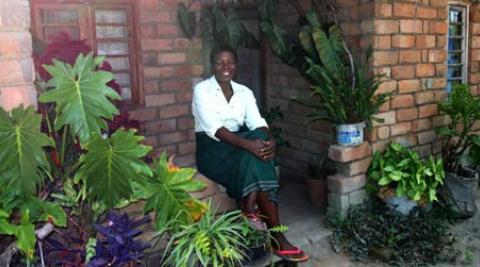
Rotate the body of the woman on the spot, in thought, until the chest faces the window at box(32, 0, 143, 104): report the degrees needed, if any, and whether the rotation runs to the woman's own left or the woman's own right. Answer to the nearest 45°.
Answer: approximately 135° to the woman's own right

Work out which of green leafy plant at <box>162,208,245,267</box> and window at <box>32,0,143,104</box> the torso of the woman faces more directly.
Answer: the green leafy plant

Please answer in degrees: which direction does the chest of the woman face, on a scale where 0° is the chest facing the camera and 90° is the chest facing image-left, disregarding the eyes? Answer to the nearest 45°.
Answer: approximately 315°

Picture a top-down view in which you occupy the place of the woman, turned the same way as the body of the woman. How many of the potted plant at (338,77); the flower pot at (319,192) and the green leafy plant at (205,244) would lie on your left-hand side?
2

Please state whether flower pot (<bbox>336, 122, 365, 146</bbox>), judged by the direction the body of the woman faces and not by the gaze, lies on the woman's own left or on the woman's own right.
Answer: on the woman's own left

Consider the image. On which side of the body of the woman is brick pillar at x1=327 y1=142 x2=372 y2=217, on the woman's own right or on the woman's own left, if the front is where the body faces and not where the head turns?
on the woman's own left

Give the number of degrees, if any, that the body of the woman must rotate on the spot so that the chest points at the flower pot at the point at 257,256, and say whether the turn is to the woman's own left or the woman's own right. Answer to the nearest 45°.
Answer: approximately 45° to the woman's own right

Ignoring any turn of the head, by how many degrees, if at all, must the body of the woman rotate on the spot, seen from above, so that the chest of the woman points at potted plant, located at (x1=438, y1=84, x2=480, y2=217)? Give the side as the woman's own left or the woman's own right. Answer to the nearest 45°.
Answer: approximately 90° to the woman's own left

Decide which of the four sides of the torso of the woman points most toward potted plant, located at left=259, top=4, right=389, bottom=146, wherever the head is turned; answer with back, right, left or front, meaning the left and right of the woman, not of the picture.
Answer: left
